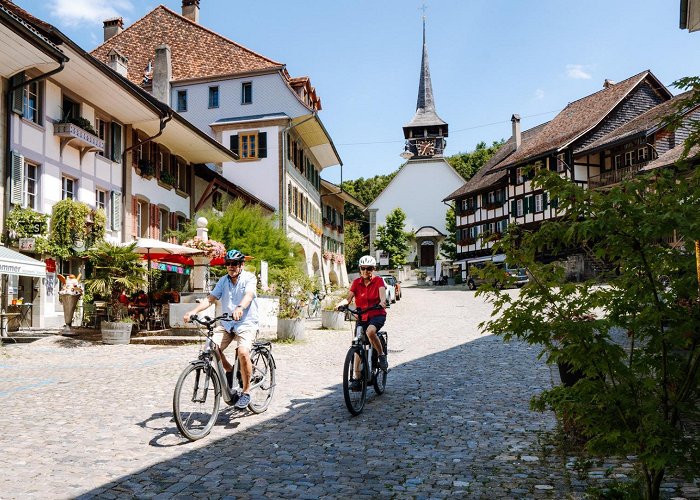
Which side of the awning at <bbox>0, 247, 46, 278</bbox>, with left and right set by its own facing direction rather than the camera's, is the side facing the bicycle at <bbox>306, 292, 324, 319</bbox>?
left

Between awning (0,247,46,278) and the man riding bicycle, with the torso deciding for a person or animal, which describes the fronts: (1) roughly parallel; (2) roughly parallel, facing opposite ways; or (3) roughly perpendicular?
roughly perpendicular

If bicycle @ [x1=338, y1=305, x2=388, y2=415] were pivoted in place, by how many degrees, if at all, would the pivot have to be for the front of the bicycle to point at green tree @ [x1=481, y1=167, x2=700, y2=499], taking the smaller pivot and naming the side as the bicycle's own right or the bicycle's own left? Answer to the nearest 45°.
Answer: approximately 45° to the bicycle's own left

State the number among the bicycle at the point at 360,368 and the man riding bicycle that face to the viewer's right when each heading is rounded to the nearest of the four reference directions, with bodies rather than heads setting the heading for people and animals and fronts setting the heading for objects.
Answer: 0

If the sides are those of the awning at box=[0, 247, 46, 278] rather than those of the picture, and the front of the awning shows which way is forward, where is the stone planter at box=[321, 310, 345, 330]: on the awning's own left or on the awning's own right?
on the awning's own left

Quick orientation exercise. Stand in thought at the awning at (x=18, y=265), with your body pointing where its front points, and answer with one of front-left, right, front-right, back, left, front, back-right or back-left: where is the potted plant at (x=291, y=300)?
front-left

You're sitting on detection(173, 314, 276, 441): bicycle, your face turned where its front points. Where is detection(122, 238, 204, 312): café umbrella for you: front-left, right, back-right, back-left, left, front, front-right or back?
back-right

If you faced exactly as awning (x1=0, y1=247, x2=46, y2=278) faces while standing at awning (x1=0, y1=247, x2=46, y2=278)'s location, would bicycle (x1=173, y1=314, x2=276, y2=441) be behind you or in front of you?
in front

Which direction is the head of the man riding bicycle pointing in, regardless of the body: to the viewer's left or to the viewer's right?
to the viewer's left

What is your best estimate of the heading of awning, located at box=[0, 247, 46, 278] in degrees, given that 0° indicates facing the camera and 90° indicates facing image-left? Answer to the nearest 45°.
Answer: approximately 315°

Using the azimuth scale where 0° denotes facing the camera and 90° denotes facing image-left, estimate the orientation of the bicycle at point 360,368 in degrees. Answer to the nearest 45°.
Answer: approximately 45°
